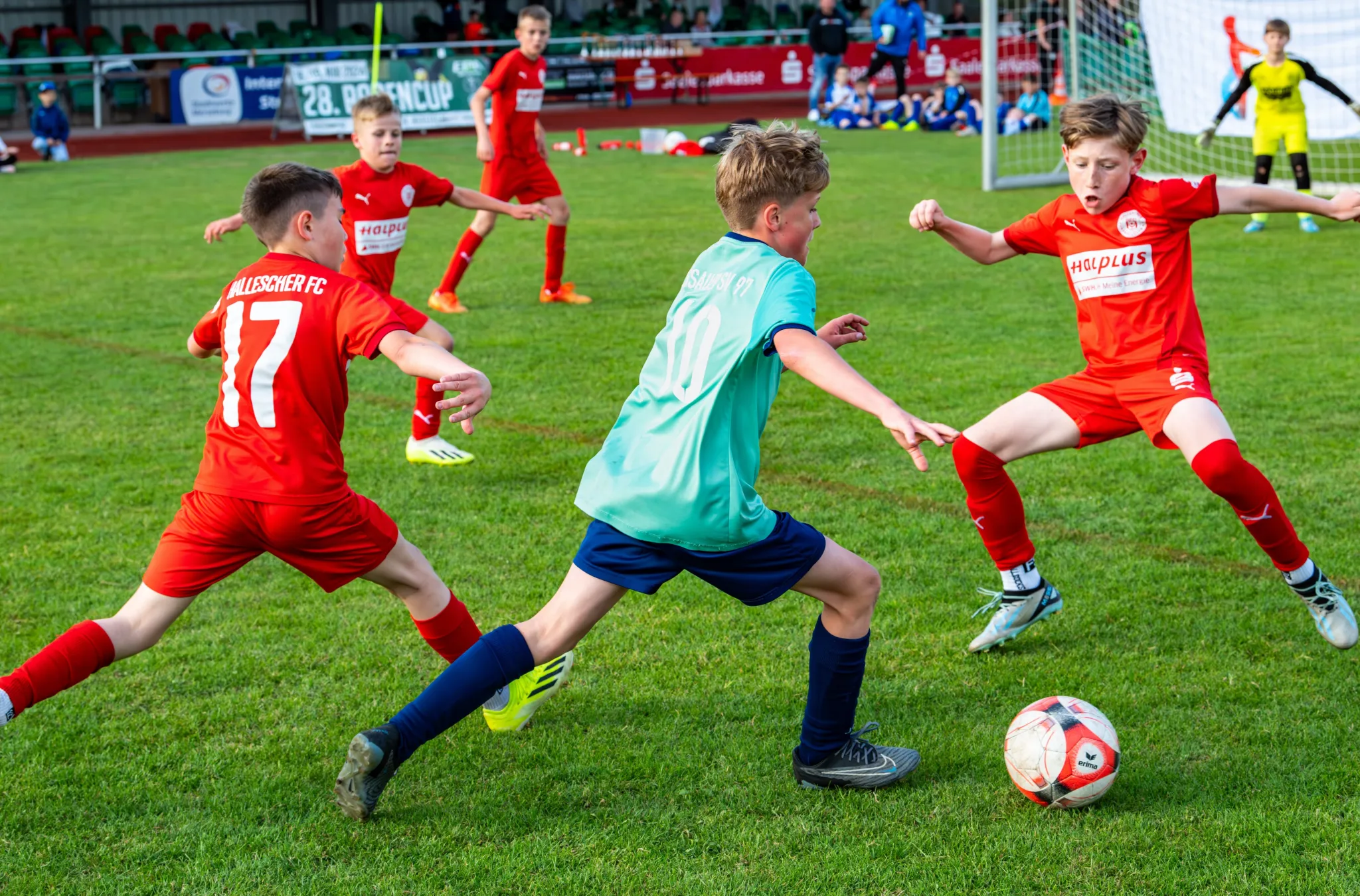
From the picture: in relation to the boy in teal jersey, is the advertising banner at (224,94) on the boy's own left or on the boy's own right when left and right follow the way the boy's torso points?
on the boy's own left

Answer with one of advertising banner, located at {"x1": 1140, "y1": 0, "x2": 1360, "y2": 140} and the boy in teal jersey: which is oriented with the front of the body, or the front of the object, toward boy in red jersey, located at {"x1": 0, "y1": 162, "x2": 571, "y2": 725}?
the advertising banner

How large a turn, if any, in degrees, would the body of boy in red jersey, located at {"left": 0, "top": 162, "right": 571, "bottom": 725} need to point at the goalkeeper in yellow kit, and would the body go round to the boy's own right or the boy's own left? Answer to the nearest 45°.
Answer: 0° — they already face them

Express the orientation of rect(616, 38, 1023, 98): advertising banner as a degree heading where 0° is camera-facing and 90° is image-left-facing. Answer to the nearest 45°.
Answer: approximately 0°

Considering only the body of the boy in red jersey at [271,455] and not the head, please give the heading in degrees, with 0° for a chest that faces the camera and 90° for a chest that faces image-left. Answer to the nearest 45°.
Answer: approximately 225°

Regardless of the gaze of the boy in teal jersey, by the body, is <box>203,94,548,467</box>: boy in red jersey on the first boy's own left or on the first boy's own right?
on the first boy's own left

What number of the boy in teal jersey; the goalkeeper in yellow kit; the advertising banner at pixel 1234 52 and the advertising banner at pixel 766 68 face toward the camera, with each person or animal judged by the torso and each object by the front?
3
